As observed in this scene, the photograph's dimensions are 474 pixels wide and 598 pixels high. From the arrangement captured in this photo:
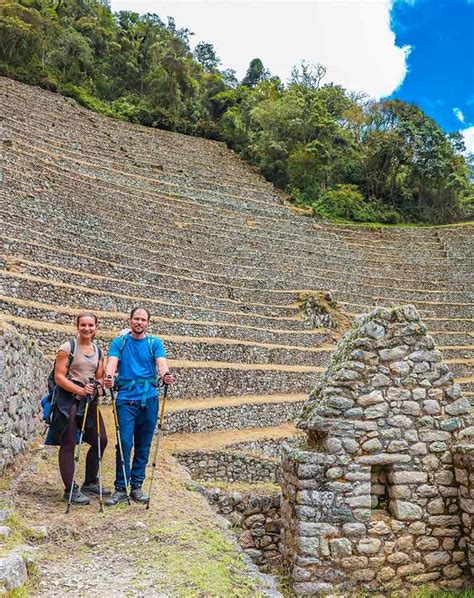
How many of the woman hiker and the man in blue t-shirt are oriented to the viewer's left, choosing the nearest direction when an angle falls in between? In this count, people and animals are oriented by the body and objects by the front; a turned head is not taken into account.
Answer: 0

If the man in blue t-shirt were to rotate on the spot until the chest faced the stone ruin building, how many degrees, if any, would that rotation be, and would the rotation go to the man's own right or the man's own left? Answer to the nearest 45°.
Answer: approximately 90° to the man's own left

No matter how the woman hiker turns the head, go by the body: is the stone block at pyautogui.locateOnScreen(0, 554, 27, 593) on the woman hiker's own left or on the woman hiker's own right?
on the woman hiker's own right

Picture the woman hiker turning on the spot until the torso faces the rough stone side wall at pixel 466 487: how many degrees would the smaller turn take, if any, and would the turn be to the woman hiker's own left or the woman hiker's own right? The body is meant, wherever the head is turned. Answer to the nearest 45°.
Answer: approximately 45° to the woman hiker's own left

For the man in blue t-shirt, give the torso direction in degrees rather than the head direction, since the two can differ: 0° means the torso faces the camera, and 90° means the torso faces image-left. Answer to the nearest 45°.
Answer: approximately 0°

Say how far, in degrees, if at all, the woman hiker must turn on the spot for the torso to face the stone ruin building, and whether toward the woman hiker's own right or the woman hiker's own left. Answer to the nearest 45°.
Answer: approximately 45° to the woman hiker's own left

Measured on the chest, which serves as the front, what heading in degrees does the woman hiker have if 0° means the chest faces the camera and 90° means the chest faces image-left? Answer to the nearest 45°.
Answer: approximately 315°
